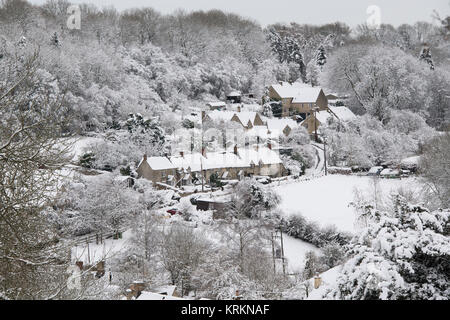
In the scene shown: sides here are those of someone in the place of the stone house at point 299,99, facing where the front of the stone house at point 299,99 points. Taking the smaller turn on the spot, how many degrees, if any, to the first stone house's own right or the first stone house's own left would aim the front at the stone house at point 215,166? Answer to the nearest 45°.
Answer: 0° — it already faces it

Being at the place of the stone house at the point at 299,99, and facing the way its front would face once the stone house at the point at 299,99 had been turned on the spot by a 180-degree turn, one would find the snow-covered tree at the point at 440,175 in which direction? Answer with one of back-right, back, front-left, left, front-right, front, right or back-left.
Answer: back

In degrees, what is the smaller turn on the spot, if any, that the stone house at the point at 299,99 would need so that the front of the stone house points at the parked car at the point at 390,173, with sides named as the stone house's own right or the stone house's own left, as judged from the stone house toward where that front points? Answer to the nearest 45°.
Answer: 0° — it already faces it

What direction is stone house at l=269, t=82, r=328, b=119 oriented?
toward the camera

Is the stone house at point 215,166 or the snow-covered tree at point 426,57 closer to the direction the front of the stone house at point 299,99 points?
the stone house

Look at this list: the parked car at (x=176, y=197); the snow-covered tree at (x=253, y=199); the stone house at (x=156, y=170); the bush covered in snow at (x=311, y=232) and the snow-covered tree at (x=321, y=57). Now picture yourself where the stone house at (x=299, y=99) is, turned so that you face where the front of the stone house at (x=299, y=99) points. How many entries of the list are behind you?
1

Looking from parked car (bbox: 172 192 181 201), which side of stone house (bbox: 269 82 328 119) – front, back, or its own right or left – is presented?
front

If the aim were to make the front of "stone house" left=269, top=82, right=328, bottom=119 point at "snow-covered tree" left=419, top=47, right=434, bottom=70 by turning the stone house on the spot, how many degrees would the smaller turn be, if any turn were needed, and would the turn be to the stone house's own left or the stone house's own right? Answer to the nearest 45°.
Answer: approximately 90° to the stone house's own left

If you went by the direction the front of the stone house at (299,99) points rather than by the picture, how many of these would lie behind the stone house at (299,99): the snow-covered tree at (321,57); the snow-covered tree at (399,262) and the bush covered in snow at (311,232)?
1

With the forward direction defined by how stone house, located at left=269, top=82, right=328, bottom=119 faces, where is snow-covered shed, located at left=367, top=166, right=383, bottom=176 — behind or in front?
in front

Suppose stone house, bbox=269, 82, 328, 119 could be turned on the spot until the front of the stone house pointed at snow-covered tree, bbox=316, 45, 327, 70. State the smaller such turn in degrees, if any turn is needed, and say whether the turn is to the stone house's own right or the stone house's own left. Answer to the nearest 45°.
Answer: approximately 180°

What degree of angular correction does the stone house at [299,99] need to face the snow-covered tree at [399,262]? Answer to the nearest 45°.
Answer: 0° — it already faces it

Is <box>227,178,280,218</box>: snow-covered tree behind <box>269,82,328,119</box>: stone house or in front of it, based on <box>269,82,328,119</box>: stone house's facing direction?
in front
